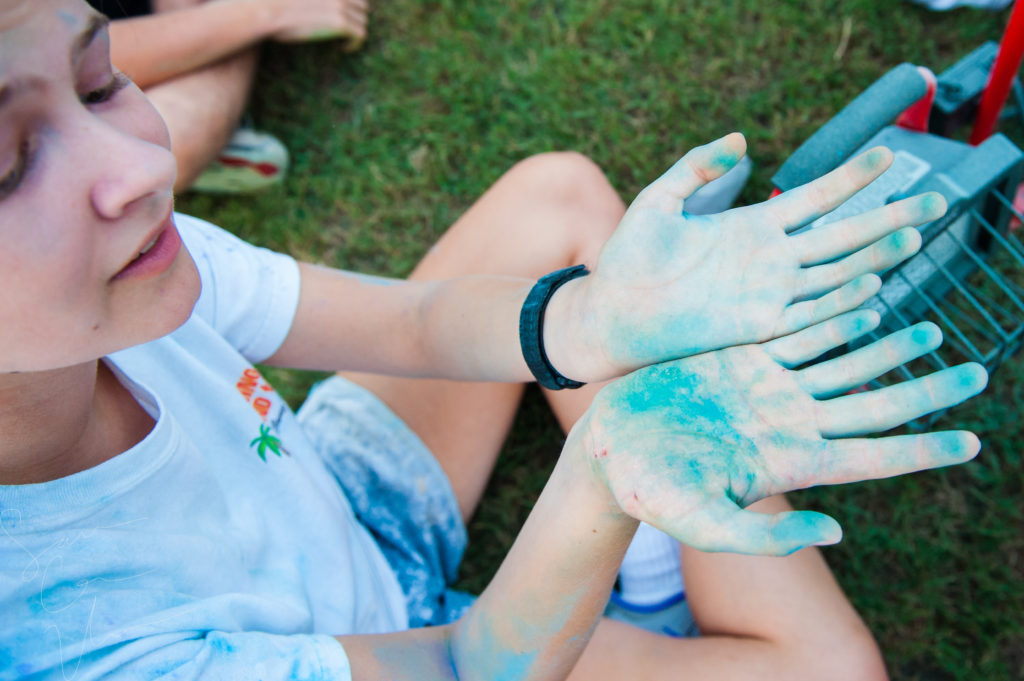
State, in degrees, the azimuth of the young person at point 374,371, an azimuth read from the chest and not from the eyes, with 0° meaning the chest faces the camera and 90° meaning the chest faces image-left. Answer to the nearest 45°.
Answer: approximately 315°
